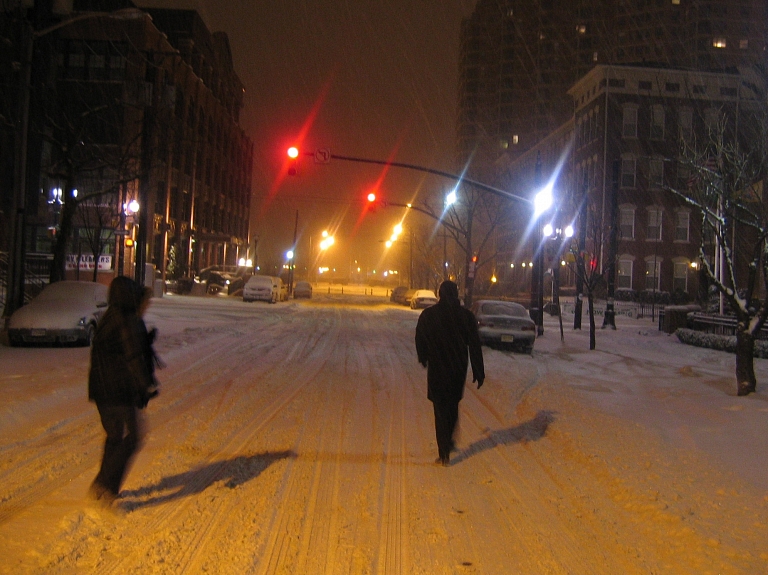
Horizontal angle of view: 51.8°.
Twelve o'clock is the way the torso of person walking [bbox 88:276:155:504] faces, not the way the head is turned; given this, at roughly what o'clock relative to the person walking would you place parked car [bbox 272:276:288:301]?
The parked car is roughly at 11 o'clock from the person walking.

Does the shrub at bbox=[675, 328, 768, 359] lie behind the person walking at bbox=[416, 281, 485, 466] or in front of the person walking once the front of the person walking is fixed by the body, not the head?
in front

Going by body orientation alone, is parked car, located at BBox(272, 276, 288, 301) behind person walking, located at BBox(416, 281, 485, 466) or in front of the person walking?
in front

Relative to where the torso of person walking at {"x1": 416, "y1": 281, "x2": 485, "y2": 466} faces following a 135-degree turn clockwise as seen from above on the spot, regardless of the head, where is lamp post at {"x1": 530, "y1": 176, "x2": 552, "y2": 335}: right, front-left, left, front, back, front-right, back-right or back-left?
back-left

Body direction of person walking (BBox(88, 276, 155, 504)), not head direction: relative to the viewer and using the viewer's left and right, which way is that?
facing away from the viewer and to the right of the viewer

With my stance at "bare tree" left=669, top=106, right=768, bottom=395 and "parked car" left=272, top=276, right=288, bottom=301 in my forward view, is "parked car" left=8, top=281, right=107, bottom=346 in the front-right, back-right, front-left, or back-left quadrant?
front-left

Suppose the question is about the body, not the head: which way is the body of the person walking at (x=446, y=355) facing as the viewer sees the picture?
away from the camera

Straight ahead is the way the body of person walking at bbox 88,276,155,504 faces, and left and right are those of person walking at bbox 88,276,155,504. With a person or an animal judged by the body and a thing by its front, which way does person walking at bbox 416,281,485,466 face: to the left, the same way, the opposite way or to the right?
the same way

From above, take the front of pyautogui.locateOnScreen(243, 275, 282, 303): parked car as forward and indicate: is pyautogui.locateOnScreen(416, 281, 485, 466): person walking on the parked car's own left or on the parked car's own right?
on the parked car's own left

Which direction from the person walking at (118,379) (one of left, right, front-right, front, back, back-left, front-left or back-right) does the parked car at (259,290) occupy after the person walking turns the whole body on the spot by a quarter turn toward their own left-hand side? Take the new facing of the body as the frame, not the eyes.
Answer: front-right

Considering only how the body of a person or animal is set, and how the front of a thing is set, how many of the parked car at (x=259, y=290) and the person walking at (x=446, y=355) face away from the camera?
1

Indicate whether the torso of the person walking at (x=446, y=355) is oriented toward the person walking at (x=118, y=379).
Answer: no

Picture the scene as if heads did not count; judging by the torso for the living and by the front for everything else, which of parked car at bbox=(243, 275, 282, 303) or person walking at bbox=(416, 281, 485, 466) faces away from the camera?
the person walking

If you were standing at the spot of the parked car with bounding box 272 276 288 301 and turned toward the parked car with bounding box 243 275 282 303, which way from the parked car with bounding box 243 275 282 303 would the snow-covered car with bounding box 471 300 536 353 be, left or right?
left

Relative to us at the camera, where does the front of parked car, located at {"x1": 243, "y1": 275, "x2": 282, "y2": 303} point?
facing the viewer and to the left of the viewer
